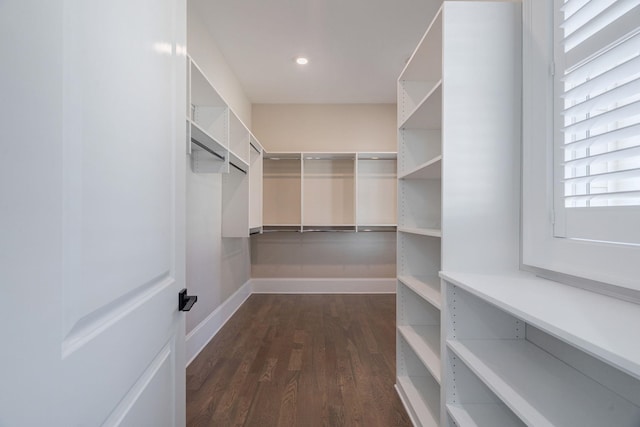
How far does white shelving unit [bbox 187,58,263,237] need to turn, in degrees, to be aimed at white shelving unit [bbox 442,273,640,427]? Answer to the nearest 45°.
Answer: approximately 45° to its right

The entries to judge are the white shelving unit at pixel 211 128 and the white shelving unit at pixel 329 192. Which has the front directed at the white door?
the white shelving unit at pixel 329 192

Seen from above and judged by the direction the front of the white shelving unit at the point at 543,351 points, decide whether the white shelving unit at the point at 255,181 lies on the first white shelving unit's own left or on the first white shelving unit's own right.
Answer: on the first white shelving unit's own right

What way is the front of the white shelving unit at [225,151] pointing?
to the viewer's right

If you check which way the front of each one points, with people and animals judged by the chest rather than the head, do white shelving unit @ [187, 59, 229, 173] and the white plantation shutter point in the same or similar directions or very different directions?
very different directions

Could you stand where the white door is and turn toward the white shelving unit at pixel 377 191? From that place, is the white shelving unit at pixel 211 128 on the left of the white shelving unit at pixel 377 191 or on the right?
left
